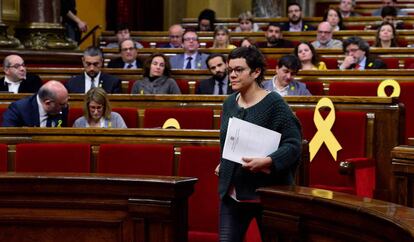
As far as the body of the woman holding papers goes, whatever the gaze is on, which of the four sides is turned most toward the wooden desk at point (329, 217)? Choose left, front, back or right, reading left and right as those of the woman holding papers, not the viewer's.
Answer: left

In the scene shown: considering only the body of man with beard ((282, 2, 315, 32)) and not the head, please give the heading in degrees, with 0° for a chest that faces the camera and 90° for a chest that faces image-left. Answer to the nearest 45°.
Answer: approximately 0°

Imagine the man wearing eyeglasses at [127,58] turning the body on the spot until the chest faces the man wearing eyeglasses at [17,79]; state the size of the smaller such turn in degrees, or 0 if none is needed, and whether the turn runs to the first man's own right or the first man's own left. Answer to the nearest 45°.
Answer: approximately 45° to the first man's own right

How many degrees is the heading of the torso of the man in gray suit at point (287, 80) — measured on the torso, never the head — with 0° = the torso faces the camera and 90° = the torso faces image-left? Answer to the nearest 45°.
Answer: approximately 0°

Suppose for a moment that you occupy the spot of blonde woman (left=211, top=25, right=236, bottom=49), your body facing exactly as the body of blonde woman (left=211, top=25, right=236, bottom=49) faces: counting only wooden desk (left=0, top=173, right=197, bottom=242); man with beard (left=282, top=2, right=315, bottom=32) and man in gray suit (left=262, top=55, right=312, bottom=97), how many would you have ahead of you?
2

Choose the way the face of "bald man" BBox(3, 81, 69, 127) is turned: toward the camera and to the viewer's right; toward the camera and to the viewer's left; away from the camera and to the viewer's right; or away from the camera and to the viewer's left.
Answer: toward the camera and to the viewer's right

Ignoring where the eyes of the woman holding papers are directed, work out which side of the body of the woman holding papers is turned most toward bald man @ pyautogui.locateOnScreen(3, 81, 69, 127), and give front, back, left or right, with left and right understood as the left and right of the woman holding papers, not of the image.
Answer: right

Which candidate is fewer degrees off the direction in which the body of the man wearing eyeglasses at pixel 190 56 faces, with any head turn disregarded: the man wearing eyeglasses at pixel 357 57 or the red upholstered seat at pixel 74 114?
the red upholstered seat
